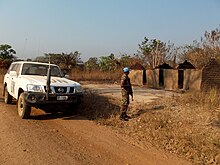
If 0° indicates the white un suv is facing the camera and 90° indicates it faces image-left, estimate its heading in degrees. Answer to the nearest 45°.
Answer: approximately 315°

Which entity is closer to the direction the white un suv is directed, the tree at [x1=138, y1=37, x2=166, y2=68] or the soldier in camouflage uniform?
the soldier in camouflage uniform

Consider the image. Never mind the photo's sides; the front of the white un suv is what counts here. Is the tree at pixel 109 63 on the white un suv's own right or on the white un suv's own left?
on the white un suv's own left

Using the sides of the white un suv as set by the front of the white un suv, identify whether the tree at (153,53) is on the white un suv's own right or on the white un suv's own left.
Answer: on the white un suv's own left
